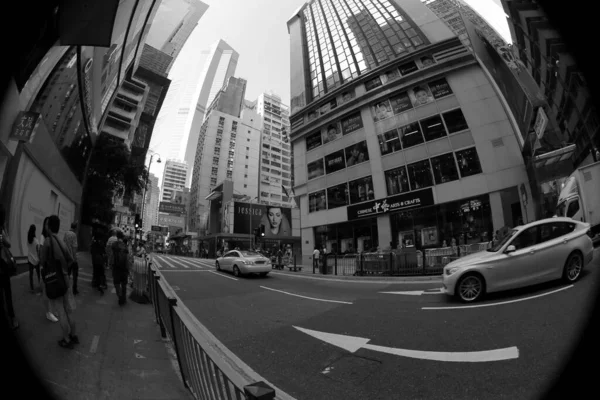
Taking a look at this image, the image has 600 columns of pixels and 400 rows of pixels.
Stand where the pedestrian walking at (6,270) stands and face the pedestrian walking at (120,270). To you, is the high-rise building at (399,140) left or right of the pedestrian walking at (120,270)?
right

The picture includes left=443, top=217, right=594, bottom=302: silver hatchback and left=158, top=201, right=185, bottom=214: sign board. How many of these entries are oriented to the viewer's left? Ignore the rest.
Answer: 1

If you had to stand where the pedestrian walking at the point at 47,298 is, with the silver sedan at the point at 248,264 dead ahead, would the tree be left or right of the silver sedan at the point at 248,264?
left

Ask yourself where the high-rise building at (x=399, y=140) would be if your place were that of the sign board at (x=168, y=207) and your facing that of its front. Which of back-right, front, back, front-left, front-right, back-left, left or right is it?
front-left

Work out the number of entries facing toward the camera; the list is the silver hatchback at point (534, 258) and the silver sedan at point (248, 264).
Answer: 0

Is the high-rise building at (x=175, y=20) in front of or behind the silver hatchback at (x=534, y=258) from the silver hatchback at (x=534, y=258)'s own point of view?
in front

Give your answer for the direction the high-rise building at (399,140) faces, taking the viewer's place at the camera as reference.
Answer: facing the viewer and to the left of the viewer

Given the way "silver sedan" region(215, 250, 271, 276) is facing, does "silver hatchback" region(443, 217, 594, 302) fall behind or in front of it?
behind

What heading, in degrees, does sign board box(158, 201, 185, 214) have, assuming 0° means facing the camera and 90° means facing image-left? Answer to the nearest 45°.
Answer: approximately 0°

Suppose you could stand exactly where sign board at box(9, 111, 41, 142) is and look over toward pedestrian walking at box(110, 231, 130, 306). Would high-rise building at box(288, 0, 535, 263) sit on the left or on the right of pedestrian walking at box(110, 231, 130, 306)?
right

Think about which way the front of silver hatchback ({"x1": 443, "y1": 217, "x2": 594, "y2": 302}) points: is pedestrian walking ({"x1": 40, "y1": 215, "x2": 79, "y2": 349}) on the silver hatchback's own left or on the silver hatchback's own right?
on the silver hatchback's own left

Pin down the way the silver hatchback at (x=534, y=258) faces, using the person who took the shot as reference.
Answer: facing to the left of the viewer
